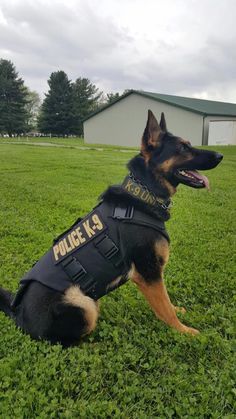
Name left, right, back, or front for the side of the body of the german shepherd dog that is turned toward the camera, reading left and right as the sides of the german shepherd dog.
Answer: right

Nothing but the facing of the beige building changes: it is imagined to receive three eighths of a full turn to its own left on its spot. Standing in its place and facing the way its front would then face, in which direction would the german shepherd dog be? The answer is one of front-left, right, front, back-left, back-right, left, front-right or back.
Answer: back

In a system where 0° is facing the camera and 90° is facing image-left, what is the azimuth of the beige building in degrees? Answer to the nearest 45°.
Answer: approximately 315°
